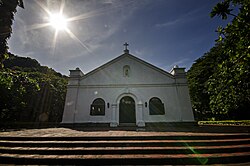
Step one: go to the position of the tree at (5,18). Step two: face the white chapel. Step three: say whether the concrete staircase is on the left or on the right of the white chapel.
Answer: right

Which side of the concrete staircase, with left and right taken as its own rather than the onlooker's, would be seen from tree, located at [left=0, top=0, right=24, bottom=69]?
right

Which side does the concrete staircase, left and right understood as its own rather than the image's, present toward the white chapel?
back

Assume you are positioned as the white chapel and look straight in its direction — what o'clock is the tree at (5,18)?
The tree is roughly at 2 o'clock from the white chapel.

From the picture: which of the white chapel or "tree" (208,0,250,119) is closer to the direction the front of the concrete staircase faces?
the tree

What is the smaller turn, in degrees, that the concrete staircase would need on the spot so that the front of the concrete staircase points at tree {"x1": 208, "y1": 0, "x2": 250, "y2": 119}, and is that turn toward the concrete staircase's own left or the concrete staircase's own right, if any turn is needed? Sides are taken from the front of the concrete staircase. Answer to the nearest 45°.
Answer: approximately 90° to the concrete staircase's own left

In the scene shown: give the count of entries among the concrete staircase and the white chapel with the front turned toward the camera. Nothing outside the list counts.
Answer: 2

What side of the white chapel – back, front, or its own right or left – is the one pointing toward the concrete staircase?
front
